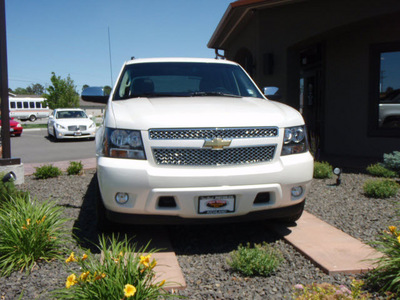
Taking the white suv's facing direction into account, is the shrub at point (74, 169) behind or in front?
behind

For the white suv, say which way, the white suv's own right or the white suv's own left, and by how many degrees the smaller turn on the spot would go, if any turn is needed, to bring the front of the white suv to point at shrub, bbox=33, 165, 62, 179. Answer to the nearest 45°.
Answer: approximately 135° to the white suv's own right

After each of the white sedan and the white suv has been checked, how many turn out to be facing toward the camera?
2

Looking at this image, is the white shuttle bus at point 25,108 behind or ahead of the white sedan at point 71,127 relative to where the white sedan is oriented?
behind

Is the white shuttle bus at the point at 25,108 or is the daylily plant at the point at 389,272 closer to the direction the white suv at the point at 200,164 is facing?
the daylily plant

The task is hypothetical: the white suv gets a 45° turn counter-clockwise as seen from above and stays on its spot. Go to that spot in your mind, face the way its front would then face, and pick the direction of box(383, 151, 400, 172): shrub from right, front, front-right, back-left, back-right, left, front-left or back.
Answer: left

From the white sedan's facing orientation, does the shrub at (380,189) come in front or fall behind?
in front

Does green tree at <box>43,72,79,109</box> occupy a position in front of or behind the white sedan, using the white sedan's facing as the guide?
behind

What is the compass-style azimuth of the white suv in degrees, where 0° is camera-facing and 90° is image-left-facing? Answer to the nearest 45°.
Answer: approximately 0°

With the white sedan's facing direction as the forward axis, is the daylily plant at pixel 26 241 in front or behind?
in front

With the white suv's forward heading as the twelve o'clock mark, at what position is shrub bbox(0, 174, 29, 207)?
The shrub is roughly at 2 o'clock from the white suv.

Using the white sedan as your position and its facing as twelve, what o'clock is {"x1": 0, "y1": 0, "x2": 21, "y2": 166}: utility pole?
The utility pole is roughly at 12 o'clock from the white sedan.

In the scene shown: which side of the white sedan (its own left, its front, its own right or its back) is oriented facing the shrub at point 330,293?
front
